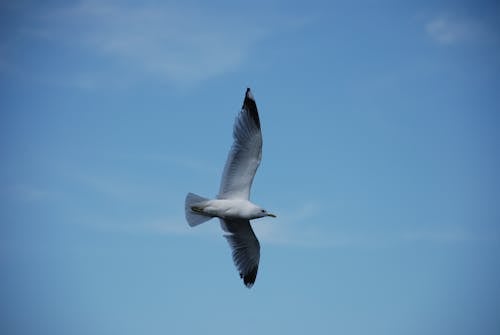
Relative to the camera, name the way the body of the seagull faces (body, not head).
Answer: to the viewer's right
